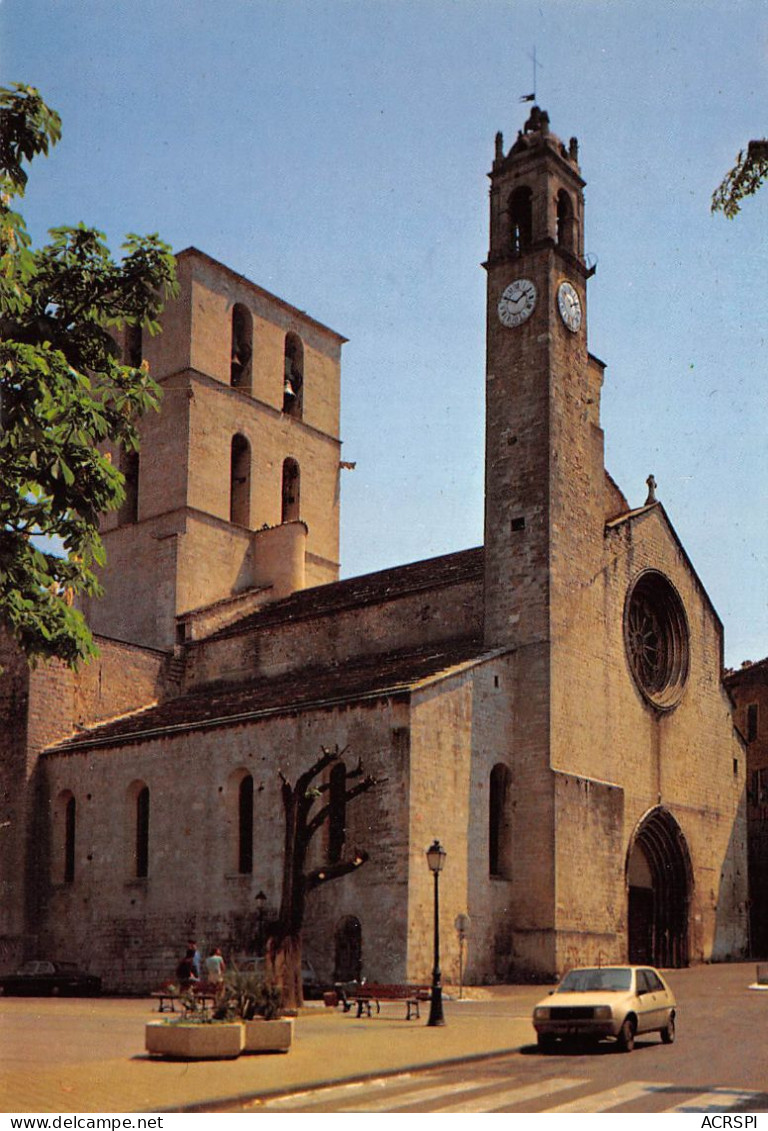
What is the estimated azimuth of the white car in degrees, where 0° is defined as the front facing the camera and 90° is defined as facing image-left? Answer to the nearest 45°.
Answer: approximately 45°

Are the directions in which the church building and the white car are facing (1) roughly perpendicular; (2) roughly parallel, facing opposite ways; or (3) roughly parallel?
roughly perpendicular

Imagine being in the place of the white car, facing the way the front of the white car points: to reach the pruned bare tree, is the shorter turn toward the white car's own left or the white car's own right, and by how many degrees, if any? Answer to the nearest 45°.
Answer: approximately 90° to the white car's own right

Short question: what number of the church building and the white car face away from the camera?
0

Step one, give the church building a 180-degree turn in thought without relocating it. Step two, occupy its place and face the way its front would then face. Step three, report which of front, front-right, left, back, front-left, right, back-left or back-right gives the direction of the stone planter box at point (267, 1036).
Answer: back-left

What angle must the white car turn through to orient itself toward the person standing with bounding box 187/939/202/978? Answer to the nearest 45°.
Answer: approximately 90° to its right

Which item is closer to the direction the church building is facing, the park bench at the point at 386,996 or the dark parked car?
the park bench

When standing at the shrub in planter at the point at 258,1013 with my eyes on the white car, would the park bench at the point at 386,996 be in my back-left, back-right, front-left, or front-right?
front-left
